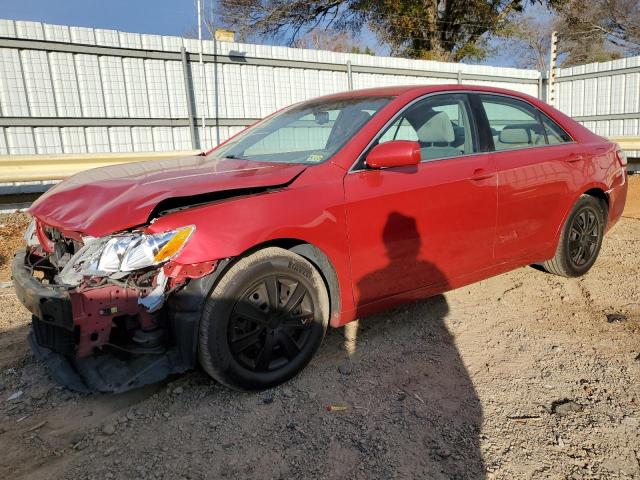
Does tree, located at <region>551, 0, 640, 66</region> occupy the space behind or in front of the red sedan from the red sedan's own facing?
behind

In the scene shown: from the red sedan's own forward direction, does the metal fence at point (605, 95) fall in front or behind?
behind

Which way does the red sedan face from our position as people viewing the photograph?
facing the viewer and to the left of the viewer

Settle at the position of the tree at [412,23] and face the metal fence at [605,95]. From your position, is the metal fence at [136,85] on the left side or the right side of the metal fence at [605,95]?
right

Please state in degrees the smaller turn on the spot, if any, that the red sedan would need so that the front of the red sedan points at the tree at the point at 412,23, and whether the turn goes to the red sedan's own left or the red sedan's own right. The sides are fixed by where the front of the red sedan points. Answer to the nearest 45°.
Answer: approximately 135° to the red sedan's own right

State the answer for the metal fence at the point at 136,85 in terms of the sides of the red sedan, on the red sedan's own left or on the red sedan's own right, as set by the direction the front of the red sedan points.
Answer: on the red sedan's own right

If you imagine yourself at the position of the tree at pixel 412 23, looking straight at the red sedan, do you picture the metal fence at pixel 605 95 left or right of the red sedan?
left

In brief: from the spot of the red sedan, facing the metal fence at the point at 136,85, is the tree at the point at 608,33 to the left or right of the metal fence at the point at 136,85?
right
